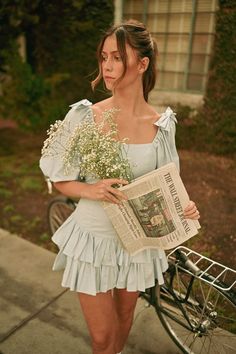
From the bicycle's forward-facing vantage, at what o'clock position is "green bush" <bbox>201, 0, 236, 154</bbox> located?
The green bush is roughly at 2 o'clock from the bicycle.

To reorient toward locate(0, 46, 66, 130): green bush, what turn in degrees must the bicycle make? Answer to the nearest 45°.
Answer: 0° — it already faces it

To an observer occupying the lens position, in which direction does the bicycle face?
facing away from the viewer and to the left of the viewer
